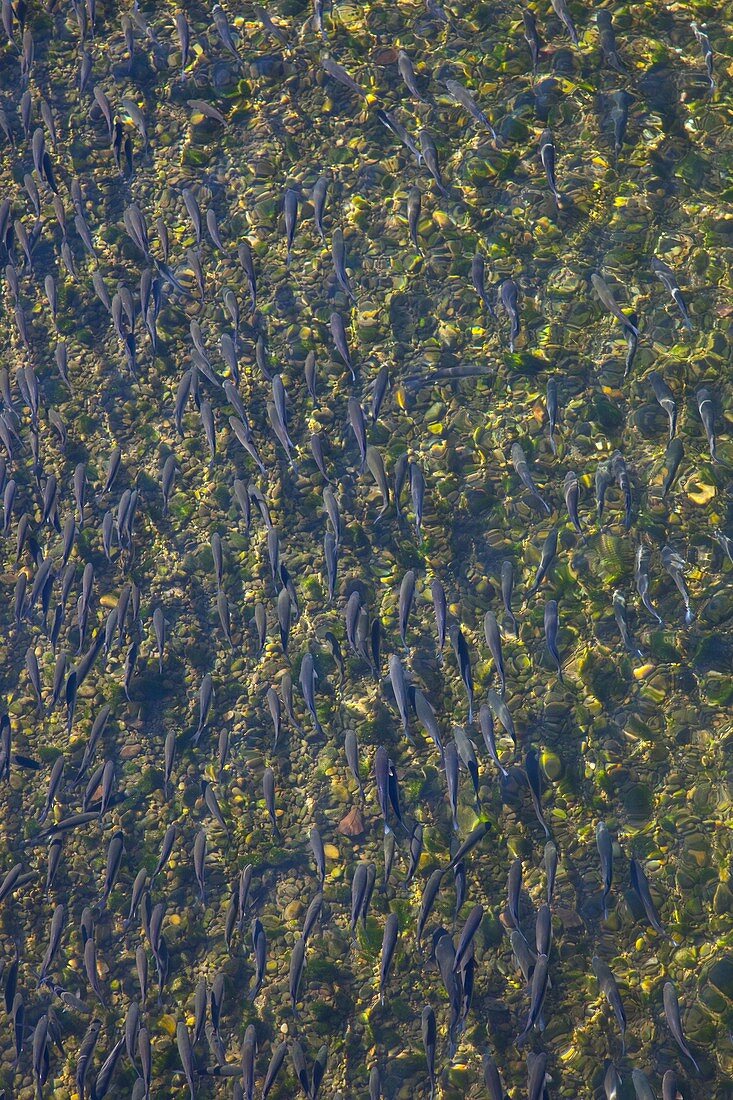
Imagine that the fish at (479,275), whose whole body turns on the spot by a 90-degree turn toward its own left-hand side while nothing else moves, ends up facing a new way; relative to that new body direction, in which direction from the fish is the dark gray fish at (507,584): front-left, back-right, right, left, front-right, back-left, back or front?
left

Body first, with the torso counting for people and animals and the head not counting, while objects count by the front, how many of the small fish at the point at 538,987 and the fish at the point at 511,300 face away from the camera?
2

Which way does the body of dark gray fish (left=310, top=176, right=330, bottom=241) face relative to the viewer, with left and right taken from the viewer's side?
facing away from the viewer

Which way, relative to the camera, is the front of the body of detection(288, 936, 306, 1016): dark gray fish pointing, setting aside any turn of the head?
away from the camera

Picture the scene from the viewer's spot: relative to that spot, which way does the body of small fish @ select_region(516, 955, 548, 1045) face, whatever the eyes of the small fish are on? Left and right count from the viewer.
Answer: facing away from the viewer

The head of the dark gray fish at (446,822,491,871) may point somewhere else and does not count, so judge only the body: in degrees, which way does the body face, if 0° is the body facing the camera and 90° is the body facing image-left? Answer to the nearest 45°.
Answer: approximately 225°

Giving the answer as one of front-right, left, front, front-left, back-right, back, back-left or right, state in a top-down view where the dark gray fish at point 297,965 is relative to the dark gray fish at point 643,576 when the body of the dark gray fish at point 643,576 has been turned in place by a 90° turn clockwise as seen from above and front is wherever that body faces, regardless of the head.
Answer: back-right

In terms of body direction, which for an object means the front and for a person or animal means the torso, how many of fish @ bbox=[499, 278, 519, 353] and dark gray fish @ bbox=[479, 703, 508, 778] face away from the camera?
2

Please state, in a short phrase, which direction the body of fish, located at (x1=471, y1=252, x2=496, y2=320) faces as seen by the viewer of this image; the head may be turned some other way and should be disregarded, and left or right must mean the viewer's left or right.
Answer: facing away from the viewer

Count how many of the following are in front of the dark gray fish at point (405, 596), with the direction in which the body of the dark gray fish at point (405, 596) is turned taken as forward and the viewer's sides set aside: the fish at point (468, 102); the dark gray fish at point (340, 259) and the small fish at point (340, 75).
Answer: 3

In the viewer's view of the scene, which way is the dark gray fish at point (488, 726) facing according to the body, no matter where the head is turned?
away from the camera

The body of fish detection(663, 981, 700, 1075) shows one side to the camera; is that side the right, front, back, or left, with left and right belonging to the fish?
back

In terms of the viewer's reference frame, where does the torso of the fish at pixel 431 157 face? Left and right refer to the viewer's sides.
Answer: facing away from the viewer
